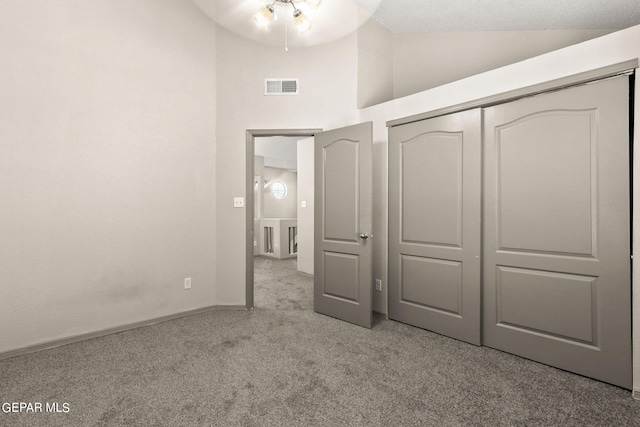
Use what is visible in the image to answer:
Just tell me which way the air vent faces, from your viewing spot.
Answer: facing the viewer

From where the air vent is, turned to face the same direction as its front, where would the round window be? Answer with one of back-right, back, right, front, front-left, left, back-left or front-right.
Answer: back

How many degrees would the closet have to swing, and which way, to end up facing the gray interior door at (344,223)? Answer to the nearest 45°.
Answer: approximately 45° to its right

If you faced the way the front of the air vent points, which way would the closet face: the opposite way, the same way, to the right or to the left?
to the right

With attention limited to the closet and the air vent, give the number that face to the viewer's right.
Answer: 0

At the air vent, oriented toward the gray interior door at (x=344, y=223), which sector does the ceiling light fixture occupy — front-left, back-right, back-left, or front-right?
front-right

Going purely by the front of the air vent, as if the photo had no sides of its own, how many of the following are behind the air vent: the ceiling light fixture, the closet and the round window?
1

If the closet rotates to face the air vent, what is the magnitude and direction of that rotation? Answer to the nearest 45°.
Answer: approximately 45° to its right

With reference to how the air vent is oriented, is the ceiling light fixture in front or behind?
in front

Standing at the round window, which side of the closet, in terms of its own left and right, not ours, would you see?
right
